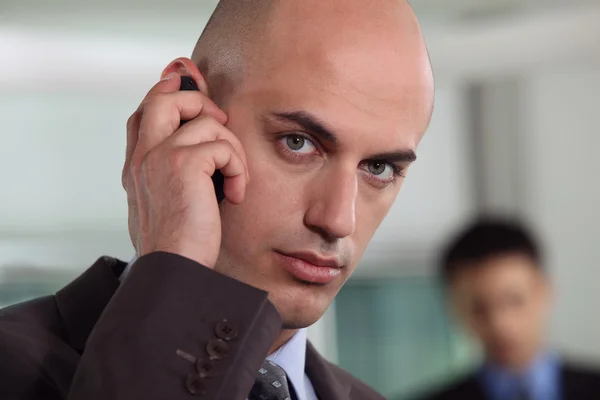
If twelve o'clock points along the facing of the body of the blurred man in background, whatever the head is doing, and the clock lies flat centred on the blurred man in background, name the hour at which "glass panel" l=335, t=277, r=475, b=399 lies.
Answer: The glass panel is roughly at 5 o'clock from the blurred man in background.

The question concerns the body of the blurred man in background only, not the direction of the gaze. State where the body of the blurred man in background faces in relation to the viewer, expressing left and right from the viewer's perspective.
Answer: facing the viewer

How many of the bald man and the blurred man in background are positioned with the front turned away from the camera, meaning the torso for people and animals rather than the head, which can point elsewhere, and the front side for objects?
0

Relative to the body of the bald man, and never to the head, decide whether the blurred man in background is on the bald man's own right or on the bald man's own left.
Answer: on the bald man's own left

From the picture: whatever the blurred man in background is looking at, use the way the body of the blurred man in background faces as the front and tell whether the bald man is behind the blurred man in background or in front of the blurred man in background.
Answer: in front

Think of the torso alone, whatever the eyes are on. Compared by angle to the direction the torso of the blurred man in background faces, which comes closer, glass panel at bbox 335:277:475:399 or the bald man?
the bald man

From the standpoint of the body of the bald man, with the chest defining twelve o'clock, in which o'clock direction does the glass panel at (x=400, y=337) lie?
The glass panel is roughly at 8 o'clock from the bald man.

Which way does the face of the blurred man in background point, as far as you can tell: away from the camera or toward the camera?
toward the camera

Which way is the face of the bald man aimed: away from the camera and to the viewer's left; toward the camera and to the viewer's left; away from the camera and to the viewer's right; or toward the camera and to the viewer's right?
toward the camera and to the viewer's right

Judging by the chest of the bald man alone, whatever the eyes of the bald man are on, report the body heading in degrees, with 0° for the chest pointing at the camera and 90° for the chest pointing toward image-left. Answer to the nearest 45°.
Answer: approximately 315°
